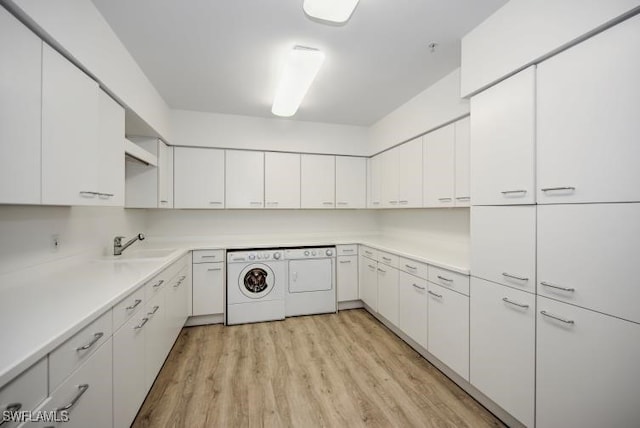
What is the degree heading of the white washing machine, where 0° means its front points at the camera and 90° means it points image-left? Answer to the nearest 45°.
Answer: approximately 0°

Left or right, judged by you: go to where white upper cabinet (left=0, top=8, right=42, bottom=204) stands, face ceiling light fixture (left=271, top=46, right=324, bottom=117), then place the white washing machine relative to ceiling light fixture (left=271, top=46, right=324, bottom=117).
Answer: left

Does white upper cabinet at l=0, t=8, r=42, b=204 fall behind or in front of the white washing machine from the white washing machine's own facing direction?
in front
